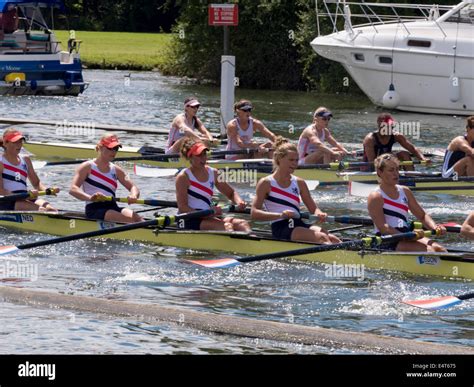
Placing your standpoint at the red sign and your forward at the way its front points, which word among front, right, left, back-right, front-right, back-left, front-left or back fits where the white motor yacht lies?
back-left

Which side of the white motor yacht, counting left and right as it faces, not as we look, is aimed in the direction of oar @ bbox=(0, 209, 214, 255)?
left

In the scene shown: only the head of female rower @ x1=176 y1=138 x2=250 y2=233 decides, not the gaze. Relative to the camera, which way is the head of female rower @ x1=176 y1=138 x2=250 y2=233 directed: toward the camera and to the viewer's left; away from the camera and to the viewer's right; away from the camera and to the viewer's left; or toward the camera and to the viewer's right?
toward the camera and to the viewer's right

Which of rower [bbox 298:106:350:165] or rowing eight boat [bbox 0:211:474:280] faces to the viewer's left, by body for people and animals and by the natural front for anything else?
the rowing eight boat

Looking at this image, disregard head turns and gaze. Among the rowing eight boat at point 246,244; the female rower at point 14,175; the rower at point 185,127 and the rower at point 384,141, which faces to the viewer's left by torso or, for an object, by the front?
the rowing eight boat

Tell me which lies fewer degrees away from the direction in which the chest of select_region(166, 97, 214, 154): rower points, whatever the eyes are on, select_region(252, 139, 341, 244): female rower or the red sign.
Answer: the female rower

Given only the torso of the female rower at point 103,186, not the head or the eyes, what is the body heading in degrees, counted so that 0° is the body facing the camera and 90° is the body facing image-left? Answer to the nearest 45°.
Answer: approximately 315°
